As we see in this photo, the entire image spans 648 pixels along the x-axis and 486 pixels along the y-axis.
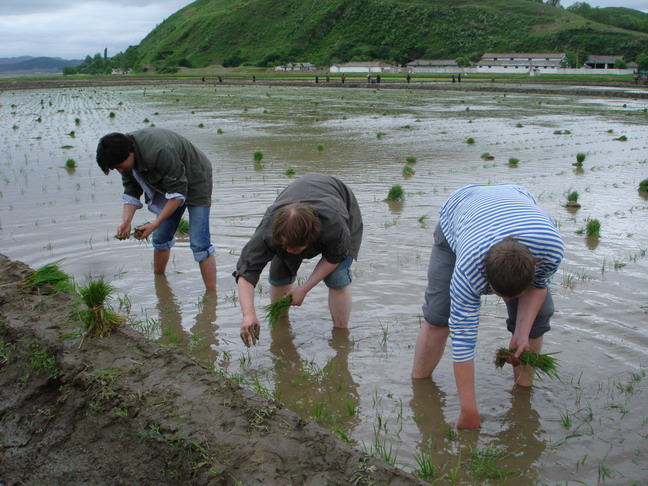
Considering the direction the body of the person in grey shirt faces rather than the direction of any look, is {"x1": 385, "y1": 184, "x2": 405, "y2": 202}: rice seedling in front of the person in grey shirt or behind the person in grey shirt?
behind

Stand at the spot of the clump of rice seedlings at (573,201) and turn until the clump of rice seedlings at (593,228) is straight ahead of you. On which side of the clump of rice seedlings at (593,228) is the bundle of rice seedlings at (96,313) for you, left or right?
right

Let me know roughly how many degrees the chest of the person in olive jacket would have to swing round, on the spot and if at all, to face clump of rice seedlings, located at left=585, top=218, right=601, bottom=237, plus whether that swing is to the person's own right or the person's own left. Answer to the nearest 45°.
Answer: approximately 135° to the person's own left

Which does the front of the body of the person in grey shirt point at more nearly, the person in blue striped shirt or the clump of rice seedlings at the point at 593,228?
the person in blue striped shirt

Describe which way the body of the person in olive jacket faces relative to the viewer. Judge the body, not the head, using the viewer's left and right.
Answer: facing the viewer and to the left of the viewer

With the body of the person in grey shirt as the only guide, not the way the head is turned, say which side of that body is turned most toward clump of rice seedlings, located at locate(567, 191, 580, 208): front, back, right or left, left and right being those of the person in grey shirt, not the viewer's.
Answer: back

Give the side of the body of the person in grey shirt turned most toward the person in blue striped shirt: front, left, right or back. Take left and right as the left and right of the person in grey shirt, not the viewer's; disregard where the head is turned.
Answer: left

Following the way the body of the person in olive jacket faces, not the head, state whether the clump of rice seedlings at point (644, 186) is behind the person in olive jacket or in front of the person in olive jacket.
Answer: behind

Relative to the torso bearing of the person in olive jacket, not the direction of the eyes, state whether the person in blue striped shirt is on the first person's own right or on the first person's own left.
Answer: on the first person's own left

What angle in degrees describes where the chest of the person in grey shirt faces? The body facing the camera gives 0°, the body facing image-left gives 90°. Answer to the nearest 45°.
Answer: approximately 45°

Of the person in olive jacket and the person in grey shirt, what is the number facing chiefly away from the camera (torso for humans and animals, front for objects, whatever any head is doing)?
0
